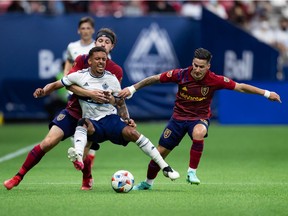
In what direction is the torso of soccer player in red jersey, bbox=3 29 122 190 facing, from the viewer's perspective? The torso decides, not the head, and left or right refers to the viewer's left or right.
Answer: facing the viewer

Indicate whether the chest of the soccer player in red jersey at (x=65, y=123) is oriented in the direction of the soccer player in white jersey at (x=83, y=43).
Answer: no

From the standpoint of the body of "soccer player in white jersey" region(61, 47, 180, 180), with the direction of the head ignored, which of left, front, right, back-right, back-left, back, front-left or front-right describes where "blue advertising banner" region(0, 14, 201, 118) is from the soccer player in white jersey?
back

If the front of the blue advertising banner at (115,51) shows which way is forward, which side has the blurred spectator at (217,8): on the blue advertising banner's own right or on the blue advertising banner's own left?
on the blue advertising banner's own left

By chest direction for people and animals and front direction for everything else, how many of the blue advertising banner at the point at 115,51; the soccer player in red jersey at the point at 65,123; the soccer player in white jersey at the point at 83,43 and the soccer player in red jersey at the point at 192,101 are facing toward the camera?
4

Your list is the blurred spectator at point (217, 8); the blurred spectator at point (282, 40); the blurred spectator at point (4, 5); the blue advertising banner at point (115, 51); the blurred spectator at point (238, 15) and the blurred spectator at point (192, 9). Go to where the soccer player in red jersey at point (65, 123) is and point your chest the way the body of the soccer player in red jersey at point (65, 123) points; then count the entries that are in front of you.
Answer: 0

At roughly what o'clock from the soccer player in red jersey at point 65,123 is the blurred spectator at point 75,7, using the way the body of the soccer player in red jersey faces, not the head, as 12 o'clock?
The blurred spectator is roughly at 6 o'clock from the soccer player in red jersey.

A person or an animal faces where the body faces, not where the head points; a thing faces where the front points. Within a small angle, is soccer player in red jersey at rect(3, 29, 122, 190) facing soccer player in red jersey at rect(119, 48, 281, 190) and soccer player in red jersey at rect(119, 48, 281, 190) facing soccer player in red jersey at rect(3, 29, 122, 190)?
no

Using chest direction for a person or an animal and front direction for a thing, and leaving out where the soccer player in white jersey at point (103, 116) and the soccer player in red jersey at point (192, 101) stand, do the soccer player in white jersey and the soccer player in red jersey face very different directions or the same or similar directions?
same or similar directions

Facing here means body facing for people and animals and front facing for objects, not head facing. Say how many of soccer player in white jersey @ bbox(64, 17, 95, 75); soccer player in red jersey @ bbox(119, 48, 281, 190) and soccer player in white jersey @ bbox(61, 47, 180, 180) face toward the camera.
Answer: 3

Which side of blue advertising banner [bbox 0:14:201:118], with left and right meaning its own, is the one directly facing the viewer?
front

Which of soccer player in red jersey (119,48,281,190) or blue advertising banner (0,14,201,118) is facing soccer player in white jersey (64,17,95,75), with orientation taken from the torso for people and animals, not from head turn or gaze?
the blue advertising banner

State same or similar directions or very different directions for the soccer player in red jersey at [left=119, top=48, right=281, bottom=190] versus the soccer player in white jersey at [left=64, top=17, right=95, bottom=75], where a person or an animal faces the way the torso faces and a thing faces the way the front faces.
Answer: same or similar directions
